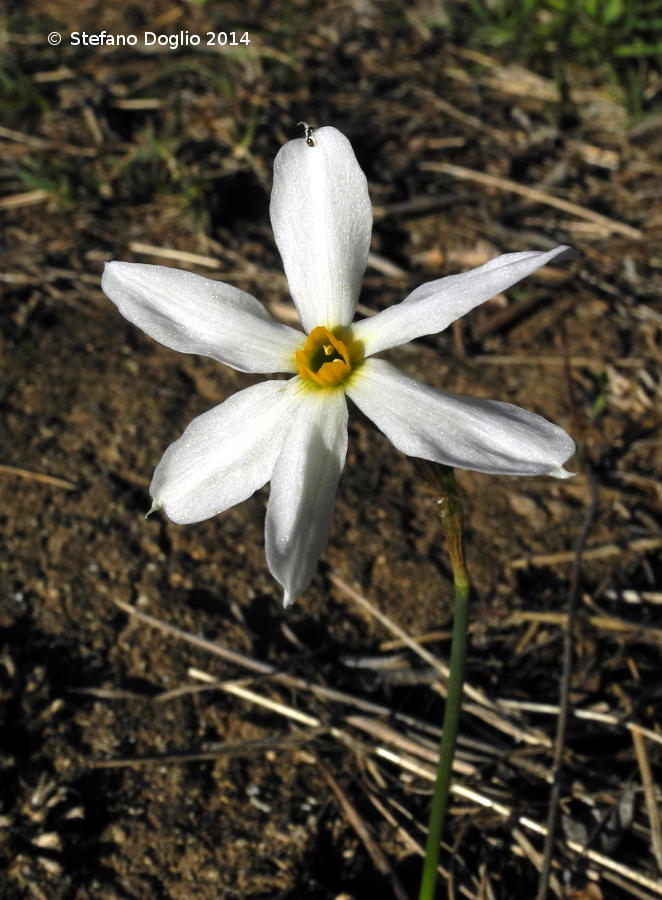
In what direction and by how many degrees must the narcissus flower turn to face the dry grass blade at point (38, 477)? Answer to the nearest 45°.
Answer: approximately 135° to its right

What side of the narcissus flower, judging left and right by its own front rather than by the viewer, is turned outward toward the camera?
front

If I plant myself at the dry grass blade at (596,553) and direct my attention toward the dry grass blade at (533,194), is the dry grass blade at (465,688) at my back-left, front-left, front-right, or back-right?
back-left

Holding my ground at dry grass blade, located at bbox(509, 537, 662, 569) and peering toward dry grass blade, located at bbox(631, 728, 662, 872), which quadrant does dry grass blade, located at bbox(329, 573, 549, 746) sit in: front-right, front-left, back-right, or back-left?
front-right

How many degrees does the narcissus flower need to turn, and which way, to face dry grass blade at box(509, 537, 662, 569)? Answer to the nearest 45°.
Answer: approximately 135° to its left

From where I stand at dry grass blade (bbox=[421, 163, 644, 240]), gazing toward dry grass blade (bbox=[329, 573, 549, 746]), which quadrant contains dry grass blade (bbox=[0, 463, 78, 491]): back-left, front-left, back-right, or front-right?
front-right

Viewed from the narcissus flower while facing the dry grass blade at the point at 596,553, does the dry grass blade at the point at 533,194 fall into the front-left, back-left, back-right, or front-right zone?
front-left

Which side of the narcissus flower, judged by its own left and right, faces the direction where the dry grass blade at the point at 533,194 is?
back
